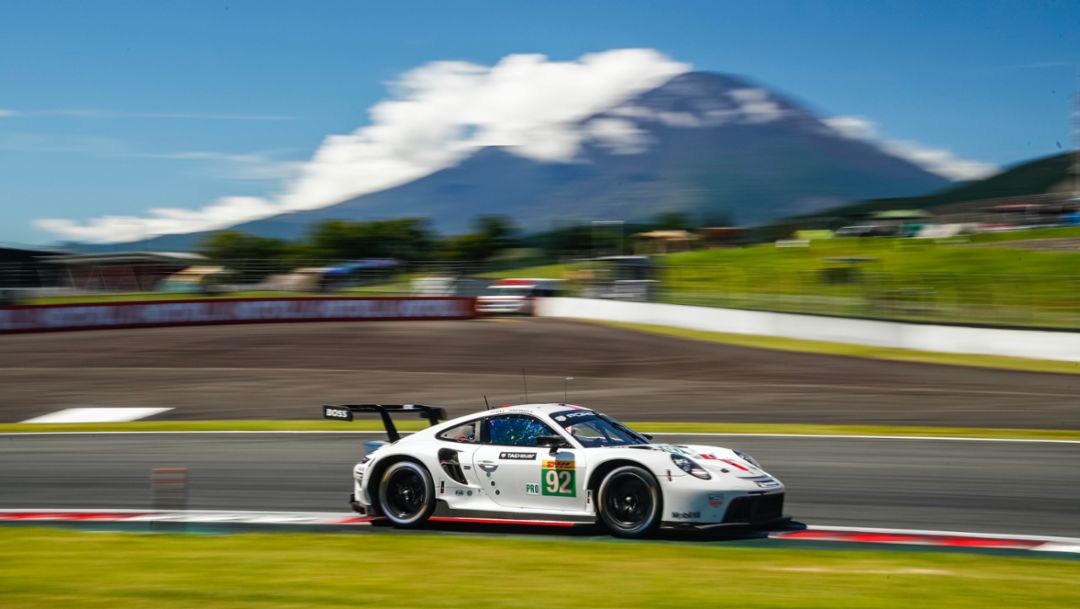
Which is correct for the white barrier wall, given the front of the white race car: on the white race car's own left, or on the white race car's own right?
on the white race car's own left

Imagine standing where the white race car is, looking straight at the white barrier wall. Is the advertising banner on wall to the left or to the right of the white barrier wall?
left

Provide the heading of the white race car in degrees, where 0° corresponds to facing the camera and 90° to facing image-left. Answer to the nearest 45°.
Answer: approximately 315°

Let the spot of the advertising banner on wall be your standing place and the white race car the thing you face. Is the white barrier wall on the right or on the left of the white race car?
left

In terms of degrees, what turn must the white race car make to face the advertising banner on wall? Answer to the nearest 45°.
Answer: approximately 135° to its left
